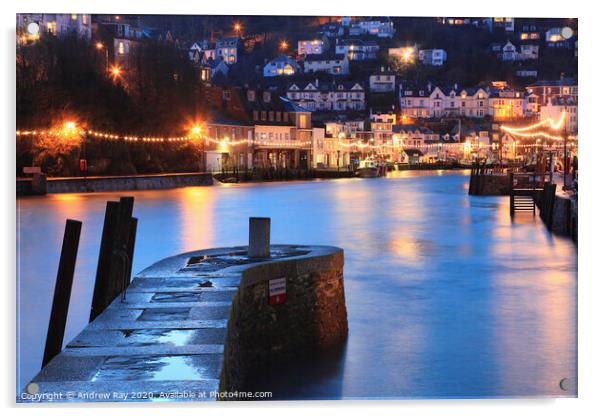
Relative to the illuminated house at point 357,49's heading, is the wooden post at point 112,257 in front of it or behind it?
in front

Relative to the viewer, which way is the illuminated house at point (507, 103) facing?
toward the camera

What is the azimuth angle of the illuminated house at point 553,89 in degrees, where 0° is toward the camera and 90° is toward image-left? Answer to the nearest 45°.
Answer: approximately 0°

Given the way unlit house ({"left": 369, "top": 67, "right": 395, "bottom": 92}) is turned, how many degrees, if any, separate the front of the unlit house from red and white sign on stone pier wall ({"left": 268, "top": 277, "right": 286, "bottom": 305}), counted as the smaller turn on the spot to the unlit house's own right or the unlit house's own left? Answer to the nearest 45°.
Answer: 0° — it already faces it

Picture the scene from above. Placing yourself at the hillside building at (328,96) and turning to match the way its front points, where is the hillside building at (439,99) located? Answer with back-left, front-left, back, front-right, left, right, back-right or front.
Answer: left

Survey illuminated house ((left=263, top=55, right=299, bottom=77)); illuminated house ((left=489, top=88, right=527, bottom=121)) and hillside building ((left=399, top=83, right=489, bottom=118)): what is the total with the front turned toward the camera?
3

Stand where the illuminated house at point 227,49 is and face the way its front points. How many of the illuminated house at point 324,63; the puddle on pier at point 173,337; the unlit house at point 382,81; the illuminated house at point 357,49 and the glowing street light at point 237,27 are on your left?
3

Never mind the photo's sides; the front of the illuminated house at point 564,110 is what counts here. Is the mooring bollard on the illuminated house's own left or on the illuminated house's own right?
on the illuminated house's own right

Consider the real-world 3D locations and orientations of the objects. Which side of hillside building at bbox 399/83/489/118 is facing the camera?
front

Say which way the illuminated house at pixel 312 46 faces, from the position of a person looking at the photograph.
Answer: facing the viewer

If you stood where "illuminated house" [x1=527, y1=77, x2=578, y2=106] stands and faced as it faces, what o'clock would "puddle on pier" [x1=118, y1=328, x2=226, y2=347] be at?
The puddle on pier is roughly at 1 o'clock from the illuminated house.

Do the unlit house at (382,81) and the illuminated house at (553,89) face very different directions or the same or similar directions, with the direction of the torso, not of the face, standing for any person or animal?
same or similar directions

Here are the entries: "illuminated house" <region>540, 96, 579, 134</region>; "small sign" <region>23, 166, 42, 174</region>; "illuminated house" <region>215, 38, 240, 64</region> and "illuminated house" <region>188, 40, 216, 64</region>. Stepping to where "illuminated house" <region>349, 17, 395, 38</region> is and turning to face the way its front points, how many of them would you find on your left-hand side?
1

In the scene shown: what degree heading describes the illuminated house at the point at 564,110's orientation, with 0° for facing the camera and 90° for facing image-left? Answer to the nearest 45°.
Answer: approximately 45°

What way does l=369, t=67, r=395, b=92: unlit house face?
toward the camera
